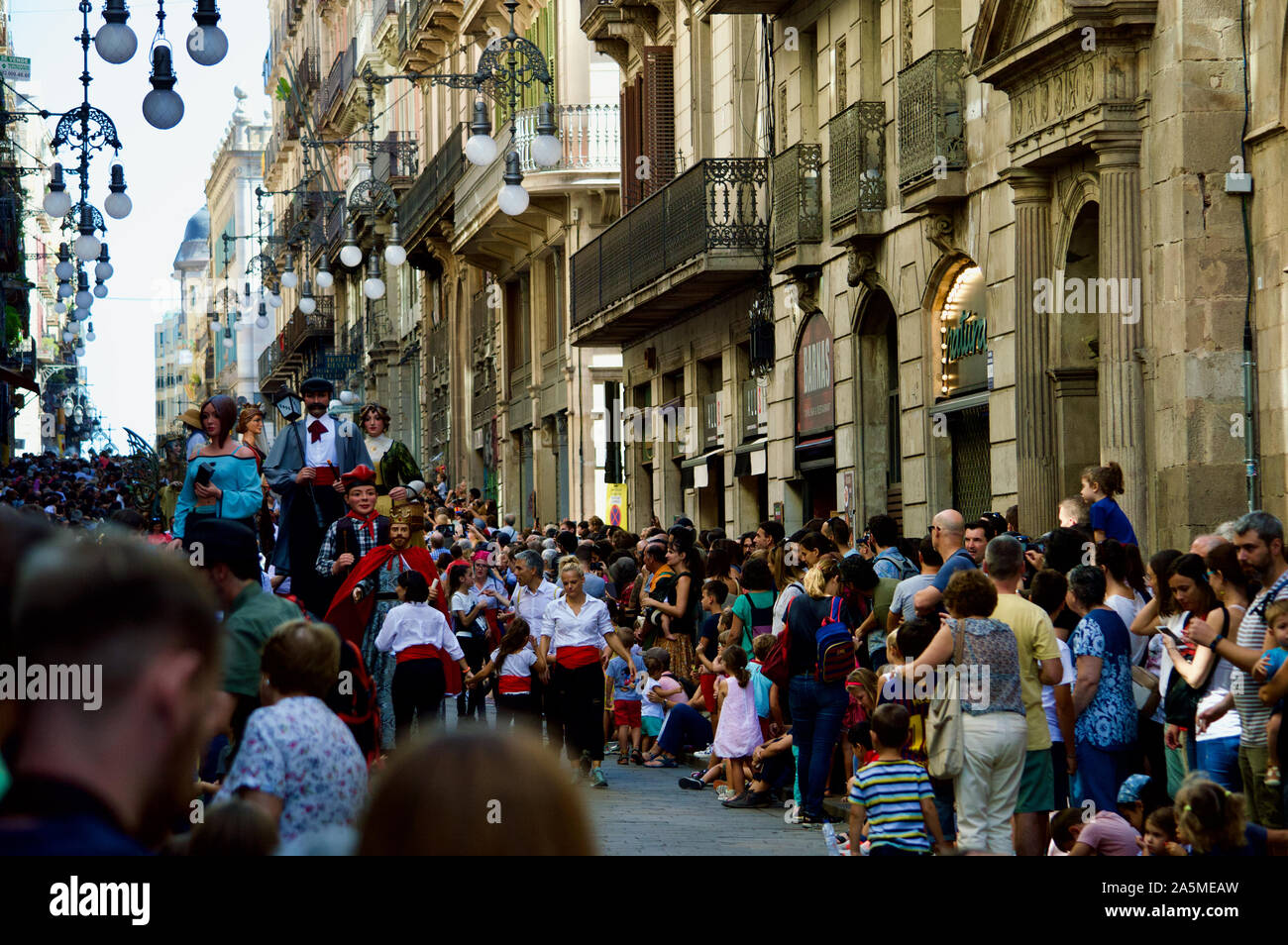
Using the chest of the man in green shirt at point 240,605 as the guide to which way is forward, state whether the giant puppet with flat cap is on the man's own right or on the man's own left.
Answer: on the man's own right

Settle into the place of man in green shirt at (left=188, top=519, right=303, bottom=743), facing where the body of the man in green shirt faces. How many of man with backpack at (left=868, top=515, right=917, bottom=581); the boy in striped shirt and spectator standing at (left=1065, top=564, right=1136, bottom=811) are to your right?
3

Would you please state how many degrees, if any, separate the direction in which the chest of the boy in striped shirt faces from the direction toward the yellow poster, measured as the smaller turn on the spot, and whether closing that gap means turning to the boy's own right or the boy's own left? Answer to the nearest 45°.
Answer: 0° — they already face it

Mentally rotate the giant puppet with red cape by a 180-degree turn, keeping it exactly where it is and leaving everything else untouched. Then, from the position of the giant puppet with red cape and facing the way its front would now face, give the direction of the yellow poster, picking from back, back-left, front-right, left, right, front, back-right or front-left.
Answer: front

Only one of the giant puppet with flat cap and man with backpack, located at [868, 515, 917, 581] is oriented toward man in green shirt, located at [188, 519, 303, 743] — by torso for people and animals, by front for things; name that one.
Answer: the giant puppet with flat cap

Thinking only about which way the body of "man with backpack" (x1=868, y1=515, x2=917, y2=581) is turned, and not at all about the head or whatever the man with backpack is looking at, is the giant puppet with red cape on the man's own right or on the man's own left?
on the man's own left

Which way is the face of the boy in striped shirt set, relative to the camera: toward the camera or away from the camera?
away from the camera

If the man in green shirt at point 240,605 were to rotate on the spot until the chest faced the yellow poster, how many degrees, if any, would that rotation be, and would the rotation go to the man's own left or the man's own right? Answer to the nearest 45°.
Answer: approximately 45° to the man's own right

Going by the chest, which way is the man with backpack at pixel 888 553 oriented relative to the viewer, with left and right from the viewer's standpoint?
facing away from the viewer and to the left of the viewer

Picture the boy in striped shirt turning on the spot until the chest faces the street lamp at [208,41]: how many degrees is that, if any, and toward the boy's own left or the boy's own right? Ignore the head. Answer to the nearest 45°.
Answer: approximately 45° to the boy's own left

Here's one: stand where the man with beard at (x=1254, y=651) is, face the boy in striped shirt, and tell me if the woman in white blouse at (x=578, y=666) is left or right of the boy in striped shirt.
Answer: right
